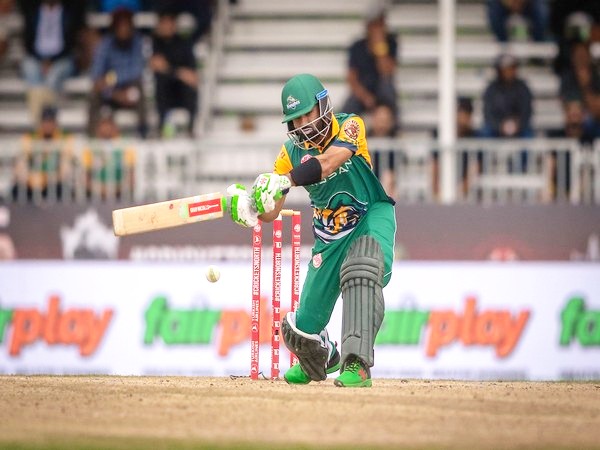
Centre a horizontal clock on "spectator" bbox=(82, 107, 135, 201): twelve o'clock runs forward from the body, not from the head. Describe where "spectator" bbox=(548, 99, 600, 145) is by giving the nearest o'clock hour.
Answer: "spectator" bbox=(548, 99, 600, 145) is roughly at 9 o'clock from "spectator" bbox=(82, 107, 135, 201).

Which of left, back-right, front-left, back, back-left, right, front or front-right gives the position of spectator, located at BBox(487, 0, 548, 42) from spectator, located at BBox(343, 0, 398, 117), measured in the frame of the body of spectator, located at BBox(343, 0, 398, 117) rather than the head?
back-left

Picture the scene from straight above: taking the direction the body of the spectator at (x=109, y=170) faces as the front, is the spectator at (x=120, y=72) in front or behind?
behind

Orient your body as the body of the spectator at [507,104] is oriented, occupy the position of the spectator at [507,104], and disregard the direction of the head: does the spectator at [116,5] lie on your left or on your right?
on your right

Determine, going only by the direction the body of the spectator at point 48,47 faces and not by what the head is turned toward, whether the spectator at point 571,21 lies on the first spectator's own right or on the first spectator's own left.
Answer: on the first spectator's own left

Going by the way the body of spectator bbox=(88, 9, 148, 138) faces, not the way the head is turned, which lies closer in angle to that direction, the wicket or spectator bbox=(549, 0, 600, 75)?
the wicket

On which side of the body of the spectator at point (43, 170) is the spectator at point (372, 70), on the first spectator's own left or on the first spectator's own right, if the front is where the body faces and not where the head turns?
on the first spectator's own left

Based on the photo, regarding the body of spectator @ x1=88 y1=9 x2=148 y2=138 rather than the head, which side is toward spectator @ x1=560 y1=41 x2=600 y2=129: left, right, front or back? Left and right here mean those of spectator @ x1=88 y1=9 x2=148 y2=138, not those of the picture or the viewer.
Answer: left
